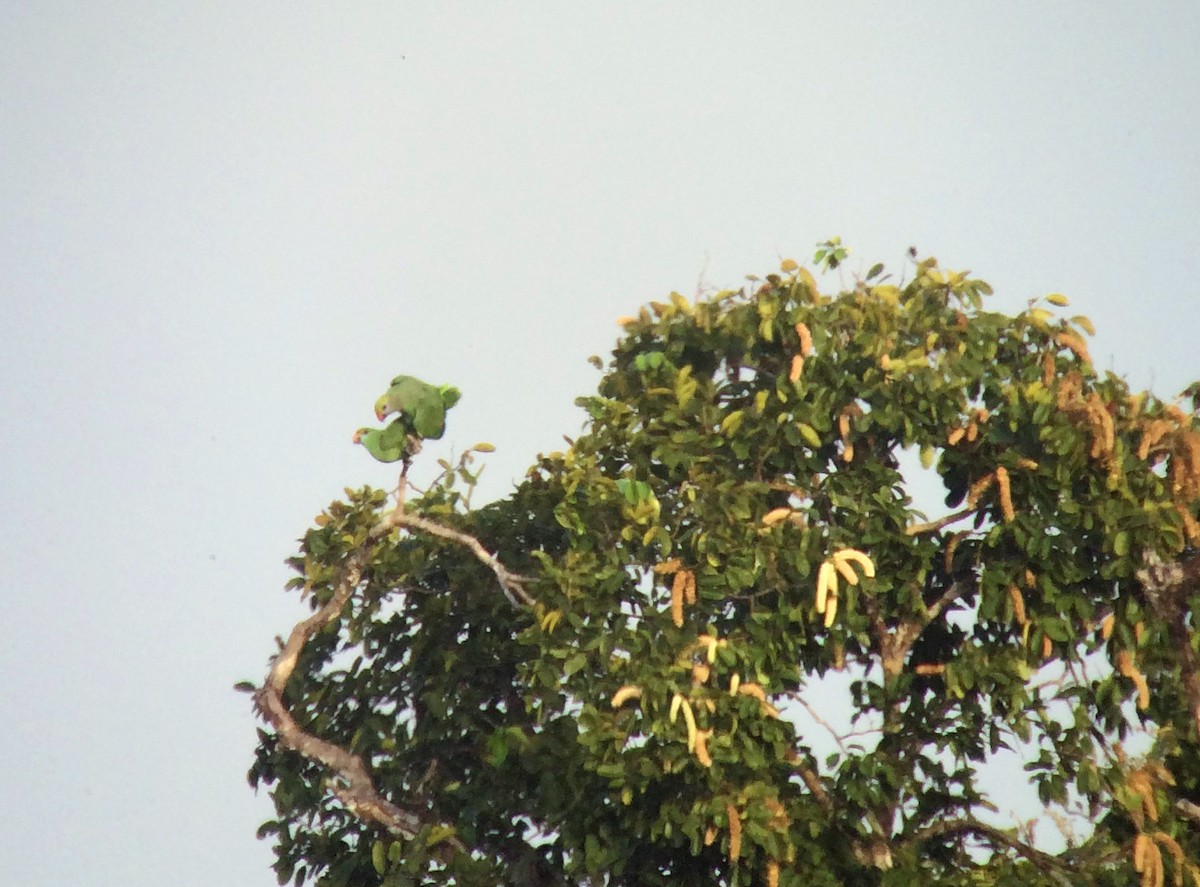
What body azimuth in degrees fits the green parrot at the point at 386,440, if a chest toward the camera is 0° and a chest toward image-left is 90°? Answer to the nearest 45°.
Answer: approximately 90°

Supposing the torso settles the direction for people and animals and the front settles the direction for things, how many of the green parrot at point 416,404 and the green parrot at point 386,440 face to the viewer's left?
2

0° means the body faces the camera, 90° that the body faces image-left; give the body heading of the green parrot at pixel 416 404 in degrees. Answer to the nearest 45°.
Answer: approximately 90°
